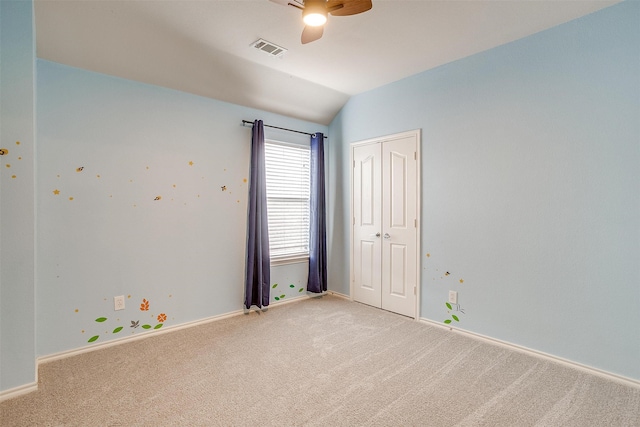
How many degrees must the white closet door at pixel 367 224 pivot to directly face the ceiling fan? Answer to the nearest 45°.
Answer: approximately 45° to its left

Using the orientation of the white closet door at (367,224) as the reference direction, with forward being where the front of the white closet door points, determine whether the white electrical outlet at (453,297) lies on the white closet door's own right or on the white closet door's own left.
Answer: on the white closet door's own left

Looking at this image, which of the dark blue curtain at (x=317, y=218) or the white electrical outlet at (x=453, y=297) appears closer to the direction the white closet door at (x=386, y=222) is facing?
the dark blue curtain

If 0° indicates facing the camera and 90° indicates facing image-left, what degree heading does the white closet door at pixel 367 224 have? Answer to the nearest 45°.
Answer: approximately 45°

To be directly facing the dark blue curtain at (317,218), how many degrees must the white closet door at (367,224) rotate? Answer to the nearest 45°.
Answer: approximately 45° to its right

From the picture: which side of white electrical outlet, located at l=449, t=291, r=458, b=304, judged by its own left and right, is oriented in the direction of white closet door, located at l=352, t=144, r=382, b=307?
right

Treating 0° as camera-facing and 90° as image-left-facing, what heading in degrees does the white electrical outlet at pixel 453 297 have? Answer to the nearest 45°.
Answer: approximately 45°
